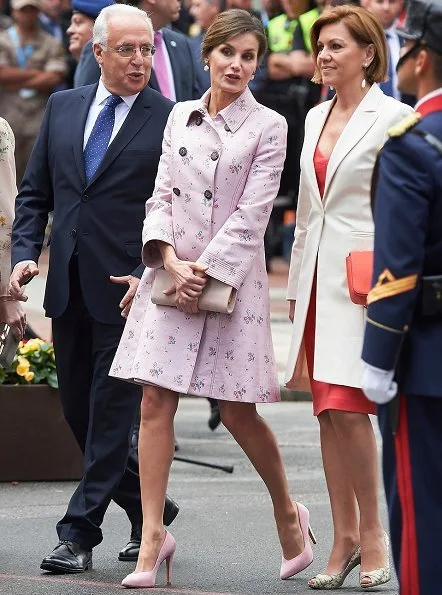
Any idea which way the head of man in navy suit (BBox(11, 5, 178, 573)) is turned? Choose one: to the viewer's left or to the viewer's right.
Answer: to the viewer's right

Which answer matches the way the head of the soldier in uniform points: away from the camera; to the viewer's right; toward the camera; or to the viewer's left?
to the viewer's left

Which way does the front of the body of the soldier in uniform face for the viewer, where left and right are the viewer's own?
facing away from the viewer and to the left of the viewer

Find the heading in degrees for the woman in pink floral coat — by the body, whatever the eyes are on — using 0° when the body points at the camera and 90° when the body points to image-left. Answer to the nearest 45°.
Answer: approximately 45°

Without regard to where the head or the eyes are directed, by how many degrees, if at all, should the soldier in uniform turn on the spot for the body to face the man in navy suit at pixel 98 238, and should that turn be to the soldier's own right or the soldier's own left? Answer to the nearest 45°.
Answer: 0° — they already face them
